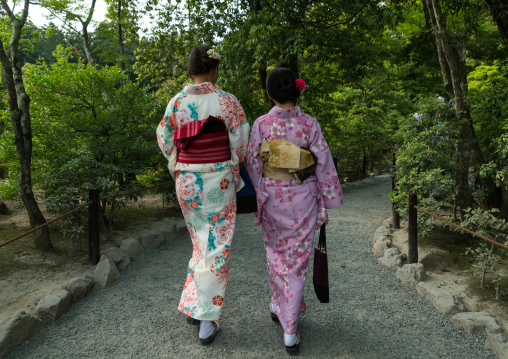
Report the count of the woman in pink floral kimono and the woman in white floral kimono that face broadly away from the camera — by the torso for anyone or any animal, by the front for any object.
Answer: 2

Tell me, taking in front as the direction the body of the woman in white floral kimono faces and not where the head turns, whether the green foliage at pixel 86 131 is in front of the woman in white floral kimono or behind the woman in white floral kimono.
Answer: in front

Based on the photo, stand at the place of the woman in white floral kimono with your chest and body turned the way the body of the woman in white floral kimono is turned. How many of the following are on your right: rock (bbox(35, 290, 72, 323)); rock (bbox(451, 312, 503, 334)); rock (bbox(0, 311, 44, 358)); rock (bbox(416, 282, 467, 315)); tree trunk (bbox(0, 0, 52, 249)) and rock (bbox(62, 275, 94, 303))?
2

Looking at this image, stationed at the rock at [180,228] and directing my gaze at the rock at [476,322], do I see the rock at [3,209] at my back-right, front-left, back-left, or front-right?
back-right

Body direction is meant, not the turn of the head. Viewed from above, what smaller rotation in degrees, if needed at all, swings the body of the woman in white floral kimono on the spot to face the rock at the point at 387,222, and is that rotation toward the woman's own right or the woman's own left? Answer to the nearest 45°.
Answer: approximately 45° to the woman's own right

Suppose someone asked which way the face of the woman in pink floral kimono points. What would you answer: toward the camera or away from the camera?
away from the camera

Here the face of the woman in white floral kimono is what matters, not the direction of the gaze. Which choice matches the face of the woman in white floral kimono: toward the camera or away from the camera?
away from the camera

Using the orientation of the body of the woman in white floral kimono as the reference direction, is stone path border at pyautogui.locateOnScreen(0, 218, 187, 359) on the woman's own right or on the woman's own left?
on the woman's own left

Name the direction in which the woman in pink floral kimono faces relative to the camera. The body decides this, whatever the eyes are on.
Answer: away from the camera

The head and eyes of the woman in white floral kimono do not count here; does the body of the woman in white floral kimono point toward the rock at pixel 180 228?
yes

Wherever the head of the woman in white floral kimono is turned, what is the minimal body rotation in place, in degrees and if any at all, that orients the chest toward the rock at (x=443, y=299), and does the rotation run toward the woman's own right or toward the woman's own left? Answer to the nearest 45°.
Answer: approximately 90° to the woman's own right

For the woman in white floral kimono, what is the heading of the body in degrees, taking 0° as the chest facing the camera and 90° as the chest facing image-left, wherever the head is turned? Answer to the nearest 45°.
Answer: approximately 180°
